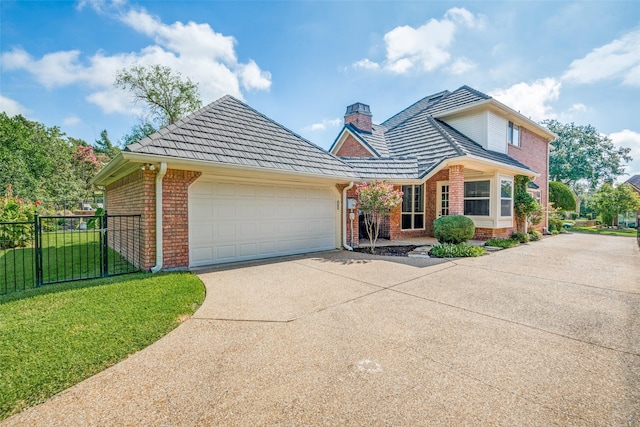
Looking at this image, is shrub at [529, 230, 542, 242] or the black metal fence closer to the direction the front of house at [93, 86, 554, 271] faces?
the shrub

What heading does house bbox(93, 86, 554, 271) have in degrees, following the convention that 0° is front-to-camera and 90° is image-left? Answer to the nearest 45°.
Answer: approximately 315°

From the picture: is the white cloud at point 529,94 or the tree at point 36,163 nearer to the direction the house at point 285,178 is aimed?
the white cloud

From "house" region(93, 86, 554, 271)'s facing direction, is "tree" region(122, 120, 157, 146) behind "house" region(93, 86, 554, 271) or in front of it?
behind

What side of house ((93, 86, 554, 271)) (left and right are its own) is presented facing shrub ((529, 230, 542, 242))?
left

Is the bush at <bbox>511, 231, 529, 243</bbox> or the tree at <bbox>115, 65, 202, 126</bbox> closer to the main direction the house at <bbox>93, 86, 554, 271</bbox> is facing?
the bush

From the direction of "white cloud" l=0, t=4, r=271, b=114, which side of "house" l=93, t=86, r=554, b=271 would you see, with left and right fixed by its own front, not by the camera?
back
